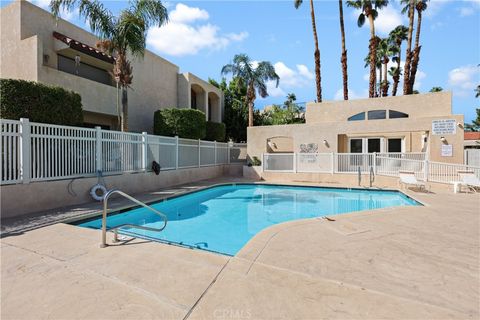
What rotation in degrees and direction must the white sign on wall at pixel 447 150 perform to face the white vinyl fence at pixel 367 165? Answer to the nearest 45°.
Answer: approximately 45° to its right

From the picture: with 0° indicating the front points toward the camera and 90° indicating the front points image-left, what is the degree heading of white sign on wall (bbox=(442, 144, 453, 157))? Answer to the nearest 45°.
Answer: approximately 0°

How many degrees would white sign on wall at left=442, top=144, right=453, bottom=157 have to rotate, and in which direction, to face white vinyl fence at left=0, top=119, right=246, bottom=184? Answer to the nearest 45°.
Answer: approximately 45° to its right

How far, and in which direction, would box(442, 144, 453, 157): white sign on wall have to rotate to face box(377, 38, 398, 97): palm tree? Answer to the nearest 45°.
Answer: approximately 180°

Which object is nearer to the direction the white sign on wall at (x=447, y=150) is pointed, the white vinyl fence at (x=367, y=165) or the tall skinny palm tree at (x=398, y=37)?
the white vinyl fence

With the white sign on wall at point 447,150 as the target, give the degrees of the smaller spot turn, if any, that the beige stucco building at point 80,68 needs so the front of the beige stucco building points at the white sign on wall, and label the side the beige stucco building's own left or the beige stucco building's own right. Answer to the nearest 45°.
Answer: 0° — it already faces it

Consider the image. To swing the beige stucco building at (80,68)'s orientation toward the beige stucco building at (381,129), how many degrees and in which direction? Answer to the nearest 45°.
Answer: approximately 45° to its left

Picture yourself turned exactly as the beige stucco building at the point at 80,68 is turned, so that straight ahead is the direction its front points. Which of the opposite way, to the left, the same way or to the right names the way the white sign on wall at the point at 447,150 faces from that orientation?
to the right

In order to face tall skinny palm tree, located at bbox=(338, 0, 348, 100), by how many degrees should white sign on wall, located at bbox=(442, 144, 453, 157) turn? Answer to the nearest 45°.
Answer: approximately 135° to its right

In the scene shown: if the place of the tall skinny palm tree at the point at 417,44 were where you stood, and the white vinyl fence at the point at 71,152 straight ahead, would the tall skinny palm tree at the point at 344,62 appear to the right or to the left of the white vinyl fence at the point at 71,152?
right
